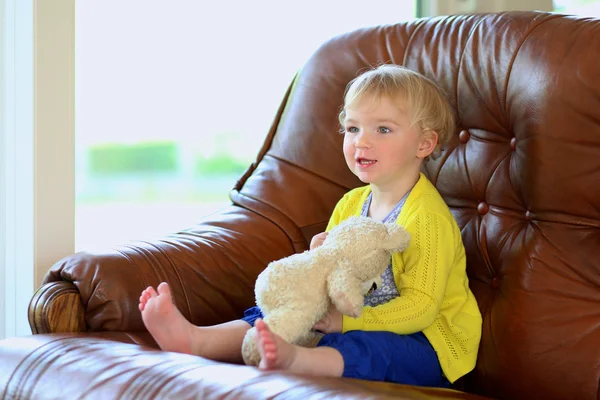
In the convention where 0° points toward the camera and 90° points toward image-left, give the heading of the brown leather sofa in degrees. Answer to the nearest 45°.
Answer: approximately 45°

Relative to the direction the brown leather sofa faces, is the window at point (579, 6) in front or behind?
behind
